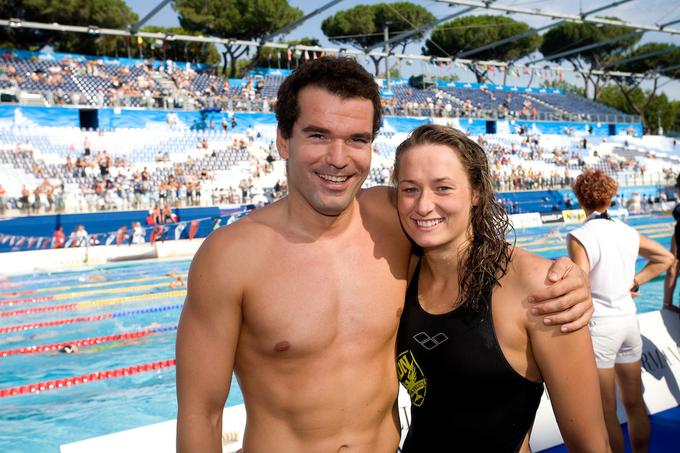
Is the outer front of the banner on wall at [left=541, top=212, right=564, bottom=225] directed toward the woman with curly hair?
yes

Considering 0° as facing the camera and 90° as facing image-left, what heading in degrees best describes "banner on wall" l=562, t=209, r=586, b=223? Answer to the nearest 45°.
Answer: approximately 0°

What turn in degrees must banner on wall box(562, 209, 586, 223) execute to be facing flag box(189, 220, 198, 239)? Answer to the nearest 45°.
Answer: approximately 45° to its right

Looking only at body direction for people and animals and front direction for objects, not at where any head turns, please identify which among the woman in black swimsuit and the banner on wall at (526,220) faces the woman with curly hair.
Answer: the banner on wall

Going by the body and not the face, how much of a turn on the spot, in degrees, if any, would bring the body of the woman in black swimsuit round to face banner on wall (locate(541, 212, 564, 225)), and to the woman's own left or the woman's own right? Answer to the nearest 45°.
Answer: approximately 135° to the woman's own right

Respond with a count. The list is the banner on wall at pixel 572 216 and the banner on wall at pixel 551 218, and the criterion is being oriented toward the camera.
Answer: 2

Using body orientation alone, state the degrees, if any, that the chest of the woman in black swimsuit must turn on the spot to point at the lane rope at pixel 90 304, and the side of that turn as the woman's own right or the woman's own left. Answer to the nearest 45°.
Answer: approximately 90° to the woman's own right

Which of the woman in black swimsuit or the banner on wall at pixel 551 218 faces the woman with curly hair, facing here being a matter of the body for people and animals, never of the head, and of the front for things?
the banner on wall
